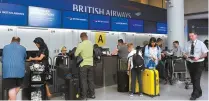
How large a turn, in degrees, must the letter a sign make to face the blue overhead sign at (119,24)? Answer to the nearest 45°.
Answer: approximately 135° to its left

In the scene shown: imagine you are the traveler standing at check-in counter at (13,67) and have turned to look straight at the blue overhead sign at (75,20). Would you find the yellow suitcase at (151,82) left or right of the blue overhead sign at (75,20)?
right

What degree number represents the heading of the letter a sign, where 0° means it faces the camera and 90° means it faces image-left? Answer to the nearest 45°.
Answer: approximately 0°

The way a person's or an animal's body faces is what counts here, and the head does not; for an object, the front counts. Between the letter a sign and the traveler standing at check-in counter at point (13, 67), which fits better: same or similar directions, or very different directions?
very different directions

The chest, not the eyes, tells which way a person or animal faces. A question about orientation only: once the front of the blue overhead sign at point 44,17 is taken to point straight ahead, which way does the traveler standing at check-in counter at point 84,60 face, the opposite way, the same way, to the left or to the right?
the opposite way

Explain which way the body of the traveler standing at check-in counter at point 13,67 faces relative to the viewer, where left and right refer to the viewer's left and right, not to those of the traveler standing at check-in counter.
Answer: facing away from the viewer

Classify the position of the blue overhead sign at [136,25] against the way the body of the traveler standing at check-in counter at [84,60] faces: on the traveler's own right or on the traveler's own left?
on the traveler's own right
